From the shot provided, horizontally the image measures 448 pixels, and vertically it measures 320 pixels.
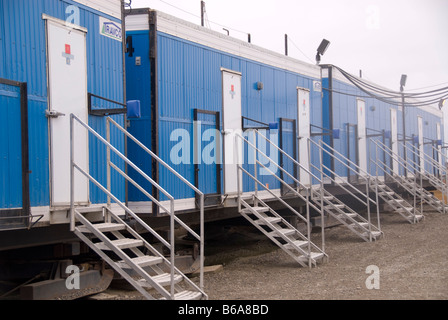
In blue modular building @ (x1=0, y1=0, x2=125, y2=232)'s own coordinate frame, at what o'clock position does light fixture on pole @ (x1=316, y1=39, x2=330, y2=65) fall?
The light fixture on pole is roughly at 9 o'clock from the blue modular building.

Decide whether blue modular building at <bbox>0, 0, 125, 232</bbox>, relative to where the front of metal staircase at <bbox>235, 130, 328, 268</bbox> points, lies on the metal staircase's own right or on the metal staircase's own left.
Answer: on the metal staircase's own right

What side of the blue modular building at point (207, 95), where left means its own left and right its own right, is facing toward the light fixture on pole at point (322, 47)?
left

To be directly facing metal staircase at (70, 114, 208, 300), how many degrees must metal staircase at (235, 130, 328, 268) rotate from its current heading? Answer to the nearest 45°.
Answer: approximately 90° to its right

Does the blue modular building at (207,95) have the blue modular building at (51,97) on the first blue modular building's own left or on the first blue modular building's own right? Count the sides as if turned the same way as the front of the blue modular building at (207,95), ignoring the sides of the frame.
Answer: on the first blue modular building's own right
